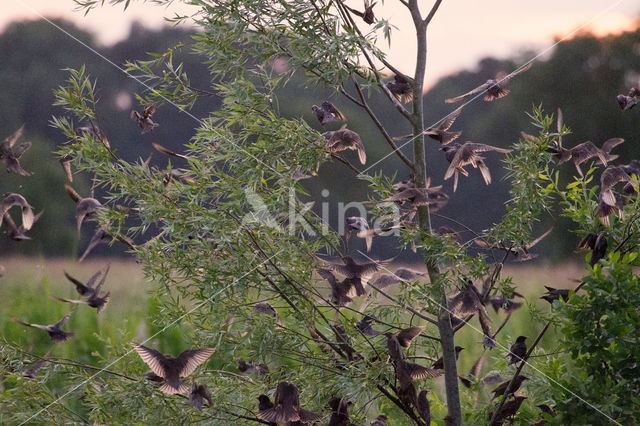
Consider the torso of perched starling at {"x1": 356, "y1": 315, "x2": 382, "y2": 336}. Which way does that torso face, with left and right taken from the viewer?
facing to the left of the viewer

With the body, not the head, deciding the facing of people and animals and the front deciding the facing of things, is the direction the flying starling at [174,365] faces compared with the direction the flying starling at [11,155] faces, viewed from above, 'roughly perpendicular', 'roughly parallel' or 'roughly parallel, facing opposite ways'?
roughly perpendicular

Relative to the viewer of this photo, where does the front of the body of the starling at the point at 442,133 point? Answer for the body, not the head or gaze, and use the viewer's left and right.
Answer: facing to the left of the viewer

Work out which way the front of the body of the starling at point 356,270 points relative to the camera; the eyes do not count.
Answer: away from the camera

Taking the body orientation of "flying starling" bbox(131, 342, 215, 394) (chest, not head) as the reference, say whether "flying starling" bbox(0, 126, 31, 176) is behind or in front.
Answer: in front

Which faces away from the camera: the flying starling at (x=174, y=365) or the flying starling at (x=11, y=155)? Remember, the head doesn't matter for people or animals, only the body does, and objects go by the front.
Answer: the flying starling at (x=174, y=365)

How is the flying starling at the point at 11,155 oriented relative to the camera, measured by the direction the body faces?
to the viewer's left

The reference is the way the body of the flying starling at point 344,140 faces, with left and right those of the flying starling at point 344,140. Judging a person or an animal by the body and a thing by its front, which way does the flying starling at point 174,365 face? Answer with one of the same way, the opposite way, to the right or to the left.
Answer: to the right

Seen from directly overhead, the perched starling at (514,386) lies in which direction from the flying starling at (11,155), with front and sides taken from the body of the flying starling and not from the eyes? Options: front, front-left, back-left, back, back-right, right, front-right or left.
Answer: back-left
